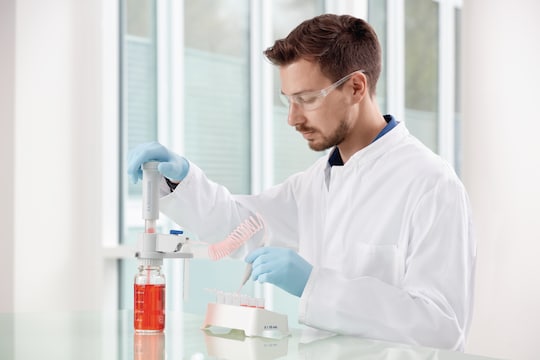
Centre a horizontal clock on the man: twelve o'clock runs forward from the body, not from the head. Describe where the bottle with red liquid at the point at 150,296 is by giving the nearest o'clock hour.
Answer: The bottle with red liquid is roughly at 12 o'clock from the man.

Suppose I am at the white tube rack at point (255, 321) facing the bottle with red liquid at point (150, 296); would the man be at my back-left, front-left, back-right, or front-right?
back-right

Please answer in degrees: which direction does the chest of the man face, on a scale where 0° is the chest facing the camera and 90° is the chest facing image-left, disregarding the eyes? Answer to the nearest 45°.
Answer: approximately 45°

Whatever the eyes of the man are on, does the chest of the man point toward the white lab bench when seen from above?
yes
